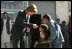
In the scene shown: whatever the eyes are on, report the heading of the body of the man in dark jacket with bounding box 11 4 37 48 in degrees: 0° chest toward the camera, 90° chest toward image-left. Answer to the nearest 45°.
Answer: approximately 270°
